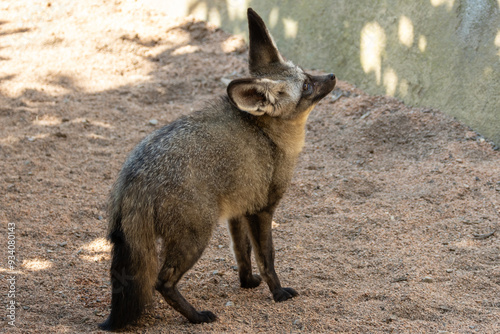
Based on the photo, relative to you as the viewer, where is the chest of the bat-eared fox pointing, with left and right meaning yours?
facing away from the viewer and to the right of the viewer
